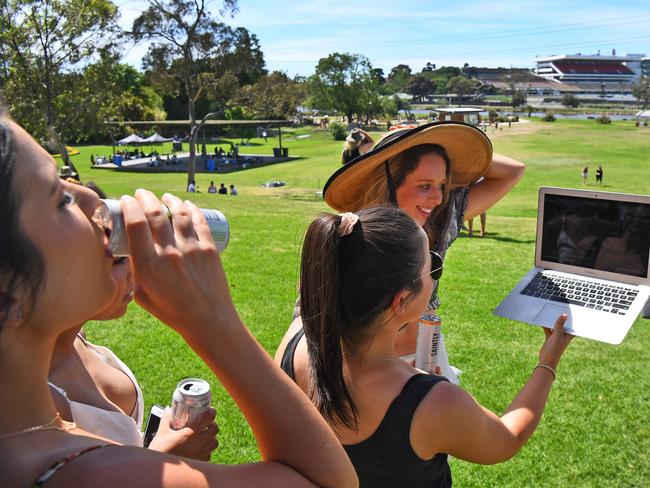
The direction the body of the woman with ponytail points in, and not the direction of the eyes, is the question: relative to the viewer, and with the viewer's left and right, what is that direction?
facing away from the viewer and to the right of the viewer

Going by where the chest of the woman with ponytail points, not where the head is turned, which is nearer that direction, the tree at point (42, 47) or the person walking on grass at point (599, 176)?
the person walking on grass

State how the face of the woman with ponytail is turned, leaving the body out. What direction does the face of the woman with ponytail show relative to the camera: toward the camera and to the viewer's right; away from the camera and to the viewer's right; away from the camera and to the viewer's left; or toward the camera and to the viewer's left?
away from the camera and to the viewer's right

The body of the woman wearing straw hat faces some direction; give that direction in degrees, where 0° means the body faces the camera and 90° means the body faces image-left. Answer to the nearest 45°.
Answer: approximately 315°

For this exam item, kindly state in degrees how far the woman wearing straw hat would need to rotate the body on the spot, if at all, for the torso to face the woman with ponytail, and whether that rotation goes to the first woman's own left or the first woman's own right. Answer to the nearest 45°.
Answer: approximately 45° to the first woman's own right

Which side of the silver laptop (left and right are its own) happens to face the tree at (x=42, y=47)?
right

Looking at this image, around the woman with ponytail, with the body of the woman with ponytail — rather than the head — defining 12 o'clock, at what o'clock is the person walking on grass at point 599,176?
The person walking on grass is roughly at 11 o'clock from the woman with ponytail.

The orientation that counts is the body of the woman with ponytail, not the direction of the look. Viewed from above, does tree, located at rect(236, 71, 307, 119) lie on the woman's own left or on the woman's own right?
on the woman's own left

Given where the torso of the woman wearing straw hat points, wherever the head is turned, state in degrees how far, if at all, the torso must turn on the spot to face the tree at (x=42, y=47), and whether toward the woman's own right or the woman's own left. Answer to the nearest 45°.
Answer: approximately 180°

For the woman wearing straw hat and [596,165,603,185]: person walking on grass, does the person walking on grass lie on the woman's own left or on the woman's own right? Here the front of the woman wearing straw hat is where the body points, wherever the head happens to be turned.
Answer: on the woman's own left

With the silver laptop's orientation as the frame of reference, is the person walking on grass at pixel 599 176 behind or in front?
behind

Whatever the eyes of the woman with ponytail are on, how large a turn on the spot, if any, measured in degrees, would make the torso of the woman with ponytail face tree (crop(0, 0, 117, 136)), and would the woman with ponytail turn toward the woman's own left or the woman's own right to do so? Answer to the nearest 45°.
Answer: approximately 90° to the woman's own left
